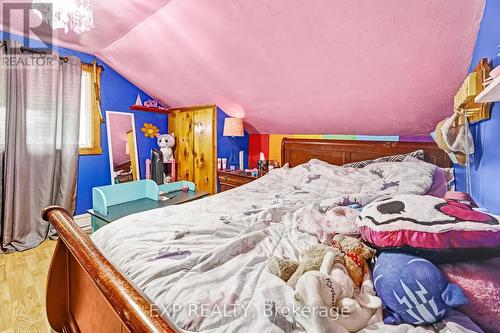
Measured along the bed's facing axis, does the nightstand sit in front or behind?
behind

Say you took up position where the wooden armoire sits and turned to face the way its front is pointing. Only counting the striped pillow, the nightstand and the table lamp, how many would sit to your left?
3

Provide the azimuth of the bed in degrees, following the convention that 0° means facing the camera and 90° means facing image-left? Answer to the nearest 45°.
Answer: approximately 45°

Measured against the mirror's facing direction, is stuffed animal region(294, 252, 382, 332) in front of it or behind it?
in front

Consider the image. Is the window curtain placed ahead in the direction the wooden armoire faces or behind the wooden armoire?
ahead

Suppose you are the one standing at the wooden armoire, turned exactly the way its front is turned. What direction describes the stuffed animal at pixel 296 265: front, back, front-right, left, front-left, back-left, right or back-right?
front-left
